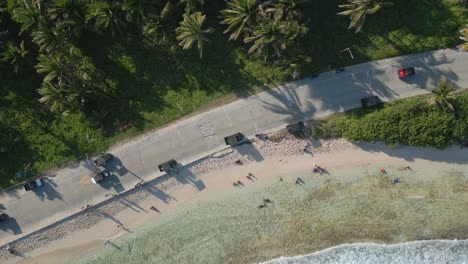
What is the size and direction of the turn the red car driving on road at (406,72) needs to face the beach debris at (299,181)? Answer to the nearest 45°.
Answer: approximately 45° to its left

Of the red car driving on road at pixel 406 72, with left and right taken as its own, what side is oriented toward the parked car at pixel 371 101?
front

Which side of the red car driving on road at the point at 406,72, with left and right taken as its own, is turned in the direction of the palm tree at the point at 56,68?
front

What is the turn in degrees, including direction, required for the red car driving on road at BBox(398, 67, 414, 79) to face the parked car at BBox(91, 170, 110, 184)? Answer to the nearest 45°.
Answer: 0° — it already faces it
